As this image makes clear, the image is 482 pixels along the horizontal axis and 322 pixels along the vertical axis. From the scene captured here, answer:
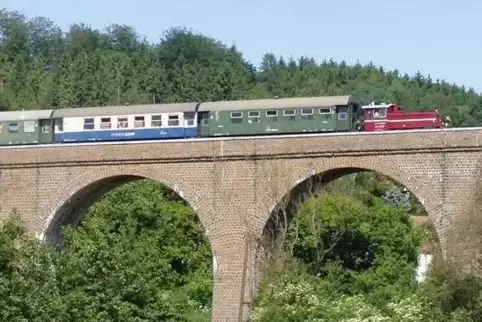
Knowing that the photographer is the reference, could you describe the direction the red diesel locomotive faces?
facing to the right of the viewer

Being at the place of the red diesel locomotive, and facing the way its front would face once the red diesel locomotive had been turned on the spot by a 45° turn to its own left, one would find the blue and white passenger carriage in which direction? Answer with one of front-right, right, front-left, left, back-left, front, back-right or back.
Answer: back-left

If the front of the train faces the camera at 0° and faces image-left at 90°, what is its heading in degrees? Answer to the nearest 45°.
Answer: approximately 270°

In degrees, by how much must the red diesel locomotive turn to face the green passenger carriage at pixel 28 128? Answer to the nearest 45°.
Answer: approximately 180°
